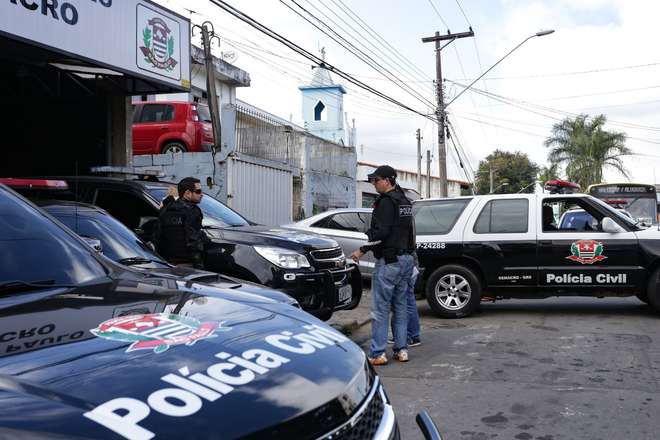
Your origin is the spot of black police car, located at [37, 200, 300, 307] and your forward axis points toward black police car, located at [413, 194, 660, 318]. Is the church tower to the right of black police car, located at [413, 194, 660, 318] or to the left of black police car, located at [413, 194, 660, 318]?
left

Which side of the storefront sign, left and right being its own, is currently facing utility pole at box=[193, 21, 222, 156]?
left

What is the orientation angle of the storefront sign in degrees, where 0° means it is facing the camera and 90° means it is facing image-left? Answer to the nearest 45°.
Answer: approximately 315°

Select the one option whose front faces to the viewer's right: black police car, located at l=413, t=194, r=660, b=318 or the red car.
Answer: the black police car

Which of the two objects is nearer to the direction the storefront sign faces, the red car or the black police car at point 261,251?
the black police car

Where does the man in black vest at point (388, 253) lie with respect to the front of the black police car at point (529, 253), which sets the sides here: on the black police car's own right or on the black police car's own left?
on the black police car's own right

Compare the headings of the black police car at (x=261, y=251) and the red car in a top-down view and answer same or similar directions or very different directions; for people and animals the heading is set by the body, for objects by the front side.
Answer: very different directions

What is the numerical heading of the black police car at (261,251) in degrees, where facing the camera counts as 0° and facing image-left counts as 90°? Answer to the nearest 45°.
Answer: approximately 315°

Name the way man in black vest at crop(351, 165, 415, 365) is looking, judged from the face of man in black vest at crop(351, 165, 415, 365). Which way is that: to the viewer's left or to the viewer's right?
to the viewer's left

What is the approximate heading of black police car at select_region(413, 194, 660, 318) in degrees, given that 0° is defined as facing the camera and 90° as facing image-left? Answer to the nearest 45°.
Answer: approximately 270°

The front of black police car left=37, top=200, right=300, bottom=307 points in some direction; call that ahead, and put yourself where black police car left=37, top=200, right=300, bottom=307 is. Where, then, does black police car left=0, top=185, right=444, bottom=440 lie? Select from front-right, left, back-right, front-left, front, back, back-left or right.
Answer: front-right

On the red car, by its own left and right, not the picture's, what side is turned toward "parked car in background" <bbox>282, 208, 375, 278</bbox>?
back
